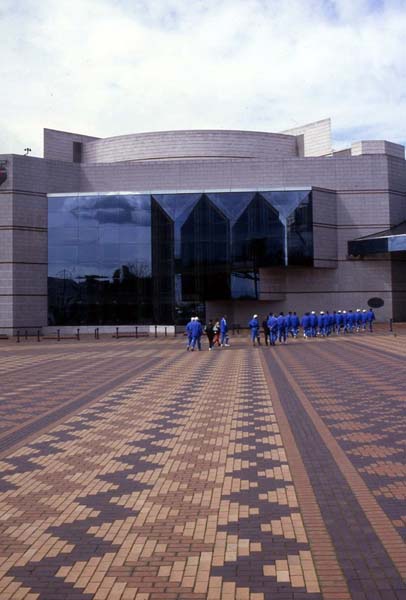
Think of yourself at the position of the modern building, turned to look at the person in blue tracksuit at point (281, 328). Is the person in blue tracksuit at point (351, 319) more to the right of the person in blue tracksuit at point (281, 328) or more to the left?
left

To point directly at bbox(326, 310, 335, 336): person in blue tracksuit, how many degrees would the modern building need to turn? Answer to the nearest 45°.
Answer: approximately 45° to its left

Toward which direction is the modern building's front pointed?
toward the camera

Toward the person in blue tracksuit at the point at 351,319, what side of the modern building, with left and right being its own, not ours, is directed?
left
